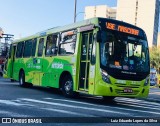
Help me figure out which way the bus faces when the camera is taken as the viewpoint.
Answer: facing the viewer and to the right of the viewer
